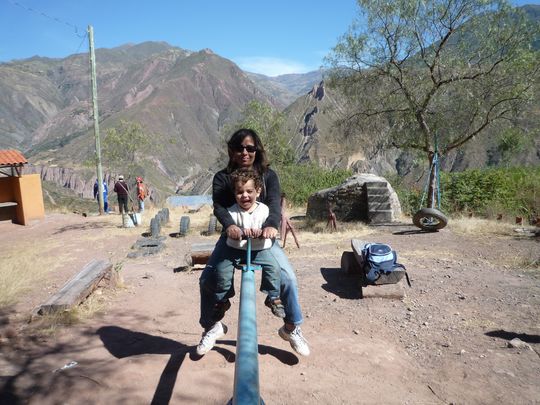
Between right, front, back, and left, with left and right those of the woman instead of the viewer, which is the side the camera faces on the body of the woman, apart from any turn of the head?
front

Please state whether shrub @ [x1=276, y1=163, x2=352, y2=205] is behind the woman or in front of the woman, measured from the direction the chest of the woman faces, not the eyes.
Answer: behind

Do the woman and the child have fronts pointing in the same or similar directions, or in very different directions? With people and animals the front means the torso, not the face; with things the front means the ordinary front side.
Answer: same or similar directions

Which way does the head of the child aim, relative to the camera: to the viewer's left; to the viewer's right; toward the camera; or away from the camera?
toward the camera

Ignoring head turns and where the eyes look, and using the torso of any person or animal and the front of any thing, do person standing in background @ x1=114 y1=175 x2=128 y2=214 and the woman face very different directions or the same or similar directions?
very different directions

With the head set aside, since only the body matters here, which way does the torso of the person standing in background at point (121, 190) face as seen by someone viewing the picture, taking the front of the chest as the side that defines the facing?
away from the camera

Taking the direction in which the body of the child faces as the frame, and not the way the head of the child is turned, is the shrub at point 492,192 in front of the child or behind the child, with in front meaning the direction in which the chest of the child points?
behind

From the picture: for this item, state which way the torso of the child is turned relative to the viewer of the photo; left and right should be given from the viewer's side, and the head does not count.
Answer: facing the viewer

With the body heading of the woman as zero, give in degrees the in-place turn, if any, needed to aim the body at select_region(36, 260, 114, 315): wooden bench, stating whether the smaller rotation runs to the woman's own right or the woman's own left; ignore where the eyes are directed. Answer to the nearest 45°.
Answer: approximately 135° to the woman's own right

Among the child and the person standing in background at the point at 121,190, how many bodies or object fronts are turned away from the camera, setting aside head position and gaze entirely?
1

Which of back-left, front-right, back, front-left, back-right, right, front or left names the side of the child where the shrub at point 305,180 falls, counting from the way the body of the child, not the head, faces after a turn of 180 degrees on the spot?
front

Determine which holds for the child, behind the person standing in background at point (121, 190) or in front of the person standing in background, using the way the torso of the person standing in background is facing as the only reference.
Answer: behind

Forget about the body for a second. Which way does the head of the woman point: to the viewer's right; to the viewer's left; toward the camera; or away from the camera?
toward the camera
